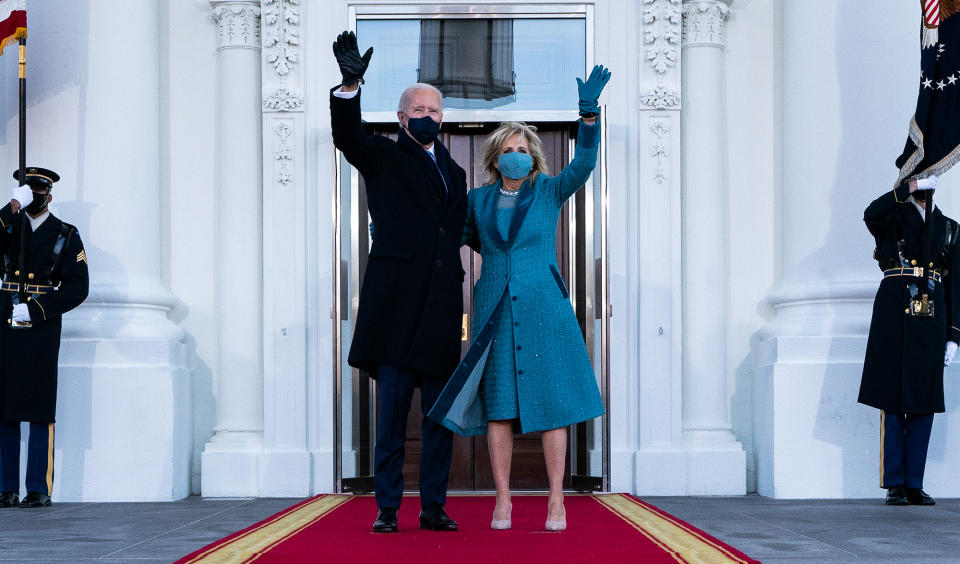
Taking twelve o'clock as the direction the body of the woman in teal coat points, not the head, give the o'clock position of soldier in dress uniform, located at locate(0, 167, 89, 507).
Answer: The soldier in dress uniform is roughly at 4 o'clock from the woman in teal coat.

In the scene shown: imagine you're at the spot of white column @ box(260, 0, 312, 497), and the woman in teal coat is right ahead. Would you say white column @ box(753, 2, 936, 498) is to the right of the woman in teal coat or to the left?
left

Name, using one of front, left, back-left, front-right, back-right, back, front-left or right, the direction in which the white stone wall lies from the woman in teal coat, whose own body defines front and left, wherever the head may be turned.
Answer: back-right

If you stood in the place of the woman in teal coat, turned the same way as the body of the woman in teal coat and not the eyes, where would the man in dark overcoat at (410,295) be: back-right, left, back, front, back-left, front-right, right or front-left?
right

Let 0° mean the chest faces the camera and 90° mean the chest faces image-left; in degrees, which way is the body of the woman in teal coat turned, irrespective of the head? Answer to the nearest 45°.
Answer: approximately 0°

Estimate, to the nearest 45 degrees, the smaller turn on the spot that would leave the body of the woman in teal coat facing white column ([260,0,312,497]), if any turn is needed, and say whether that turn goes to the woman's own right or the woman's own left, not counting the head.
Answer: approximately 135° to the woman's own right

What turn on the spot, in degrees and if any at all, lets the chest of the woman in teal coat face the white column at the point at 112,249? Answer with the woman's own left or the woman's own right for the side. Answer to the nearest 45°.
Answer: approximately 135° to the woman's own right

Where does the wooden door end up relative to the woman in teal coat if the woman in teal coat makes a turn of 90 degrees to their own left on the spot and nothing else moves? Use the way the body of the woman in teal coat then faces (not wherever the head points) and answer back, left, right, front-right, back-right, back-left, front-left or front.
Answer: left

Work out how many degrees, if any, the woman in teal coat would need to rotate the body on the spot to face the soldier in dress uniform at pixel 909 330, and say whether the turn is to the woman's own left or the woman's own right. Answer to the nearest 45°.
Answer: approximately 135° to the woman's own left
